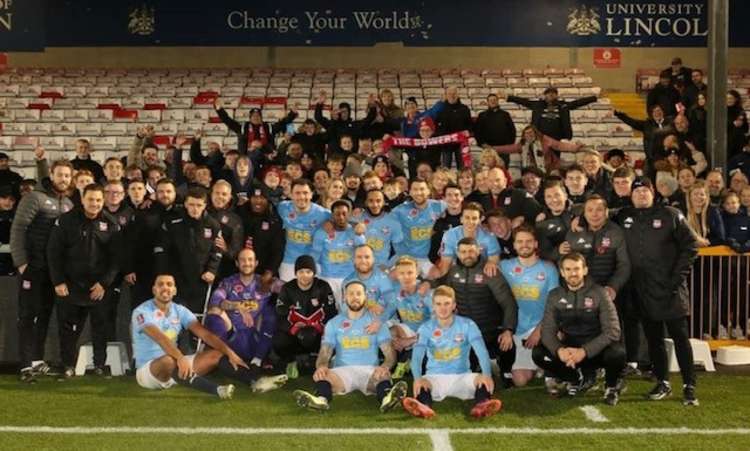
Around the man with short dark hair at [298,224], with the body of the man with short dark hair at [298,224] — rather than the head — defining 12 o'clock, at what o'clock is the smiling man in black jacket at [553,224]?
the smiling man in black jacket at [553,224] is roughly at 10 o'clock from the man with short dark hair at [298,224].

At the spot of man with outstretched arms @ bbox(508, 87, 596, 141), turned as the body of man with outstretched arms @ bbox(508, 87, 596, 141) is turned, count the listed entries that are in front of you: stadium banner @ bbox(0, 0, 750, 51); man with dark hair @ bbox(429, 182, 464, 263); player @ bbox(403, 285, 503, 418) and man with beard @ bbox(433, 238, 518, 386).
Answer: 3

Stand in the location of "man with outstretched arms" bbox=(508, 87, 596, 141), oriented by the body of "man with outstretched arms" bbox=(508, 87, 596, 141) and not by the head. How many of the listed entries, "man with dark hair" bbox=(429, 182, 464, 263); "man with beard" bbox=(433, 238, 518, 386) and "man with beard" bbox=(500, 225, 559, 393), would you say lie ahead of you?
3

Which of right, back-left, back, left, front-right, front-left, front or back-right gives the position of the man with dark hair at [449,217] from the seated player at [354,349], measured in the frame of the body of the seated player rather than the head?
back-left

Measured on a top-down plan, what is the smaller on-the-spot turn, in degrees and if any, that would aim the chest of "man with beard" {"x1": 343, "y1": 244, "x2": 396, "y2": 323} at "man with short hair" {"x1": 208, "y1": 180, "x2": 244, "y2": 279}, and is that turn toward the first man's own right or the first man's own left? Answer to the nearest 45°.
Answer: approximately 135° to the first man's own right

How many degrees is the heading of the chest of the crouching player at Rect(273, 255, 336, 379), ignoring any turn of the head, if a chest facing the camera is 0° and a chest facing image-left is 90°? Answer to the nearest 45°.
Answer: approximately 0°

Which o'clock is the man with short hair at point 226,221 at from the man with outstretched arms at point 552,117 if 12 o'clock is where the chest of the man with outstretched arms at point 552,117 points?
the man with short hair at point 226,221 is roughly at 1 o'clock from the man with outstretched arms at point 552,117.

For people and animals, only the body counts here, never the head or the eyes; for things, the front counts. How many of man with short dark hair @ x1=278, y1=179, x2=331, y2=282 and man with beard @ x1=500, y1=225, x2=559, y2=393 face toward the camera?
2

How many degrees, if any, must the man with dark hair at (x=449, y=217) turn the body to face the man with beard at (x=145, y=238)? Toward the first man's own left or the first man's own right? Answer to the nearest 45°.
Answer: approximately 90° to the first man's own right

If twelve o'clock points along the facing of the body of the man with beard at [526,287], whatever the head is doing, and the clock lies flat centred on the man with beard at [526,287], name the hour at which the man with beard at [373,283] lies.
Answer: the man with beard at [373,283] is roughly at 3 o'clock from the man with beard at [526,287].

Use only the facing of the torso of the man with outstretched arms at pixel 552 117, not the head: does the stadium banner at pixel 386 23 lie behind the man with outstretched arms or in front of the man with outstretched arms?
behind
